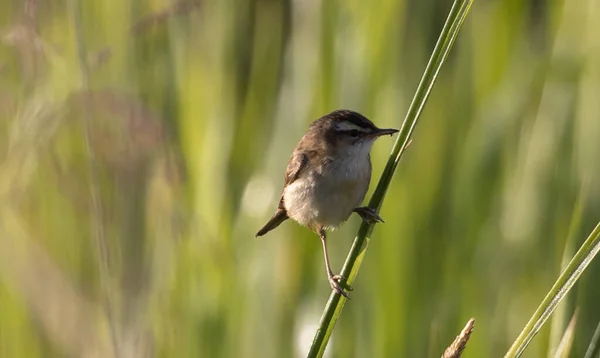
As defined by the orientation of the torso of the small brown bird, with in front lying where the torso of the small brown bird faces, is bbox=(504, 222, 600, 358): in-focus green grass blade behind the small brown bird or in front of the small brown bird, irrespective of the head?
in front

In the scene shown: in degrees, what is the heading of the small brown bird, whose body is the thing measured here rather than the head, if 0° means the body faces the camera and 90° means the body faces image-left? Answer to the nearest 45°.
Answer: approximately 315°
